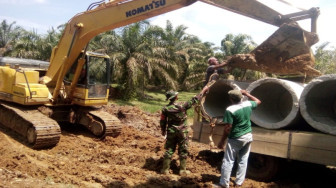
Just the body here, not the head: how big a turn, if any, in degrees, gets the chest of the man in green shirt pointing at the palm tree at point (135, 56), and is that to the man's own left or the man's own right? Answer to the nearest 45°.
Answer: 0° — they already face it

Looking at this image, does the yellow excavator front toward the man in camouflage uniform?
yes

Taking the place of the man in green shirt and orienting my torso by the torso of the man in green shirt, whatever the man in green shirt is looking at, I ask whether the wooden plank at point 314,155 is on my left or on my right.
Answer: on my right

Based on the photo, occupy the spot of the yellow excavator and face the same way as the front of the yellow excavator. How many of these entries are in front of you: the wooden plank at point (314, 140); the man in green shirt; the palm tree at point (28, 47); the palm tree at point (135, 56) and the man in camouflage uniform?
3

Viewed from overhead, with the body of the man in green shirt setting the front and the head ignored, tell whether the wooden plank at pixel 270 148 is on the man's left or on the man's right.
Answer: on the man's right

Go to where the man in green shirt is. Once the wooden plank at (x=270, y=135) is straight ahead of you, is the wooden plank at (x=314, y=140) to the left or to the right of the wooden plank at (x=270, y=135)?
right

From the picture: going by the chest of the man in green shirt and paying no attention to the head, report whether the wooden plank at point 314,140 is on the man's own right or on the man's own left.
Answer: on the man's own right

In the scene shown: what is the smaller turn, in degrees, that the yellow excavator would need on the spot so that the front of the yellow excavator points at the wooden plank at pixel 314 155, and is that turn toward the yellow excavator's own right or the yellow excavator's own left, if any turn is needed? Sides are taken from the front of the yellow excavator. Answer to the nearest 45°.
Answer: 0° — it already faces it

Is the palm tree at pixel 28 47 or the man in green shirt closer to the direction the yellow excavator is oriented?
the man in green shirt

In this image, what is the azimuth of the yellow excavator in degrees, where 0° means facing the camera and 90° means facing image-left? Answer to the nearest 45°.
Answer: approximately 315°
